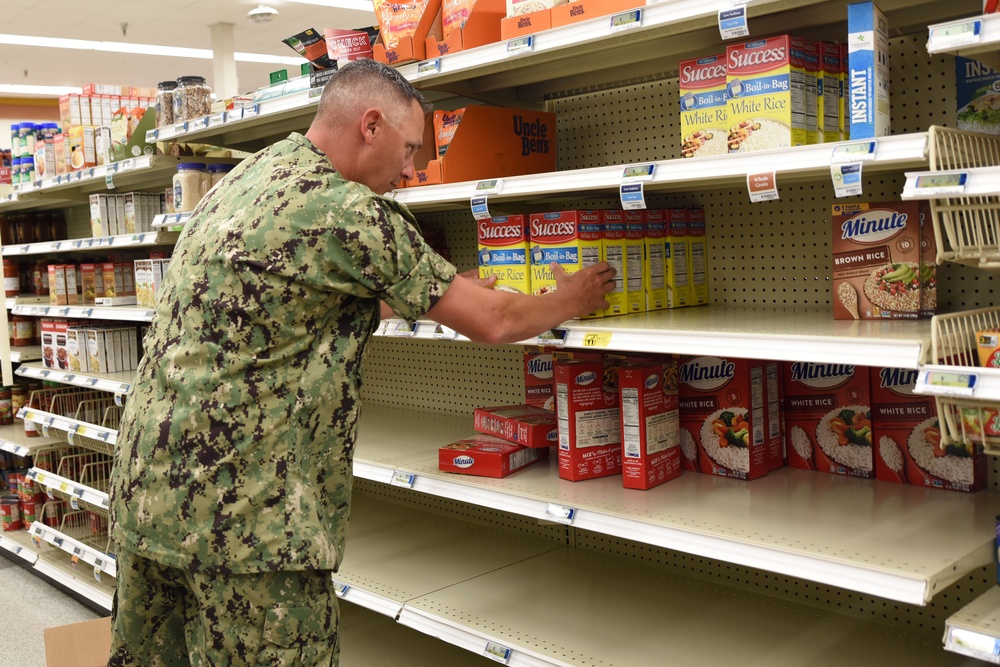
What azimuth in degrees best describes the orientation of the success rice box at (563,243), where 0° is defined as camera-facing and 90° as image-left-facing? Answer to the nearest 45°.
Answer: approximately 45°

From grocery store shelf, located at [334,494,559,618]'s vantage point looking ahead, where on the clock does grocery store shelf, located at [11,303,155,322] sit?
grocery store shelf, located at [11,303,155,322] is roughly at 3 o'clock from grocery store shelf, located at [334,494,559,618].

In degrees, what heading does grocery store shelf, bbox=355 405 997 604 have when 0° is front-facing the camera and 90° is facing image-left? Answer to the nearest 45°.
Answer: approximately 45°

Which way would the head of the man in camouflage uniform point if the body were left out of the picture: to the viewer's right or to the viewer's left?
to the viewer's right

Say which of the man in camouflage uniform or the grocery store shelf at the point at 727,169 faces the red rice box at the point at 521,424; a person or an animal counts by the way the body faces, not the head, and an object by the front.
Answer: the man in camouflage uniform

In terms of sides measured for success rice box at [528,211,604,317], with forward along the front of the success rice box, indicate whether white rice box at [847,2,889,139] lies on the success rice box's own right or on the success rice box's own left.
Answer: on the success rice box's own left

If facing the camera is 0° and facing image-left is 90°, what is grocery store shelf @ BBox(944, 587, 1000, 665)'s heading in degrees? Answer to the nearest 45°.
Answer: approximately 45°
